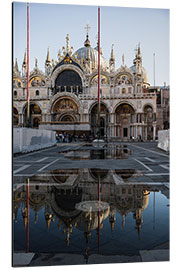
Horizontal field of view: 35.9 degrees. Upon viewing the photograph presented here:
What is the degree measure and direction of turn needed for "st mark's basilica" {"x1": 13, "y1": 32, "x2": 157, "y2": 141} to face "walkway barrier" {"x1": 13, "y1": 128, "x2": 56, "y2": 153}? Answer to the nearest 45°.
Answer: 0° — it already faces it

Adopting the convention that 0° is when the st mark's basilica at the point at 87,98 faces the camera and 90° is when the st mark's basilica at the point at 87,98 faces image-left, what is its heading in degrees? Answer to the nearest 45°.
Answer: approximately 0°

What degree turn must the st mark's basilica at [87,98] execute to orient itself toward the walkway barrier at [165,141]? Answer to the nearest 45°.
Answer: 0° — it already faces it
